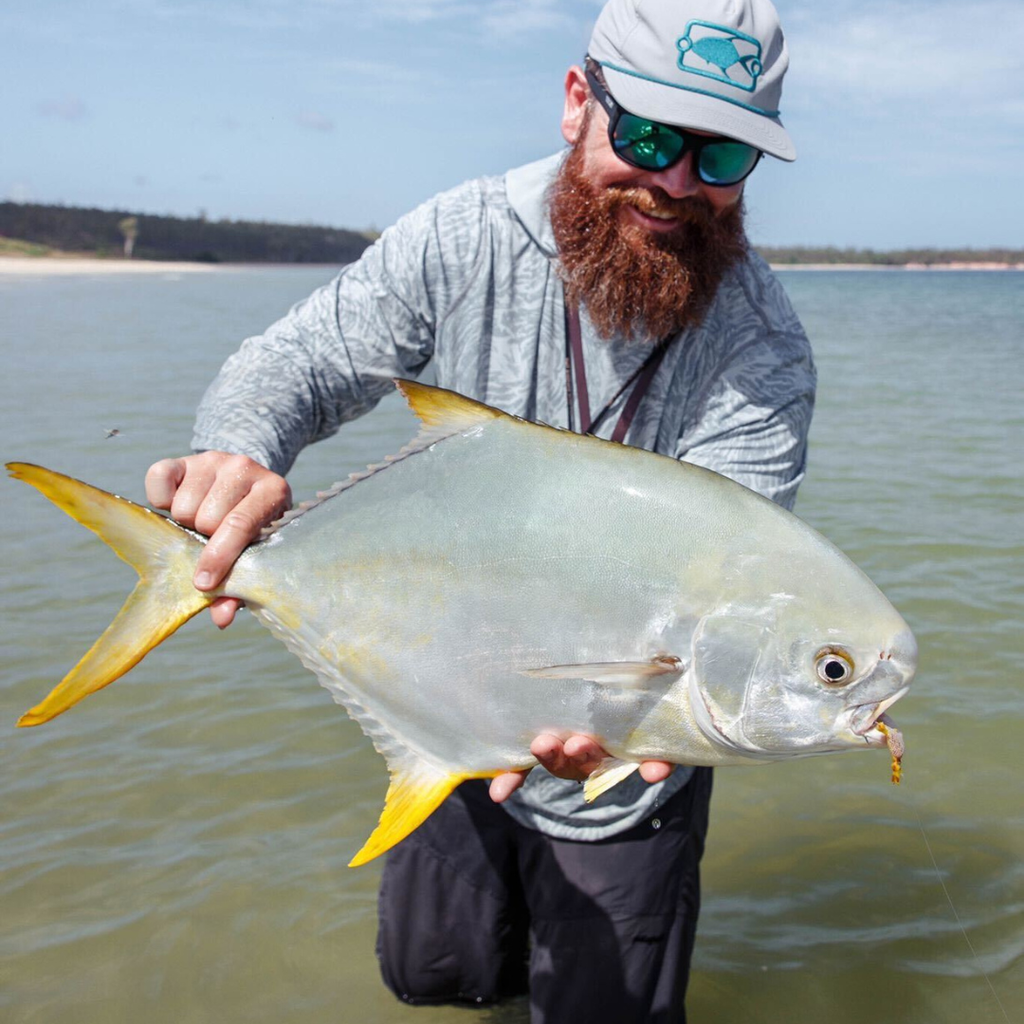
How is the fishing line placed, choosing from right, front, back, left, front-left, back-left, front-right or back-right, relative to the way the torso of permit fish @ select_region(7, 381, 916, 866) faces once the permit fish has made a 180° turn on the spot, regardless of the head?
back-right

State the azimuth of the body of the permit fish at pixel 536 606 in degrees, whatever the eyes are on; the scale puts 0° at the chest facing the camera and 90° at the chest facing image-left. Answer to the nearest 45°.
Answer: approximately 270°
